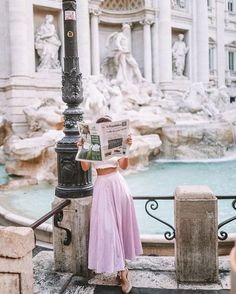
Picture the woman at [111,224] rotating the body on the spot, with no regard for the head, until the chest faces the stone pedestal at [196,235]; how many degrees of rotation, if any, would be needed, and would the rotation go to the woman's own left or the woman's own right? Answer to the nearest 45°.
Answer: approximately 90° to the woman's own left

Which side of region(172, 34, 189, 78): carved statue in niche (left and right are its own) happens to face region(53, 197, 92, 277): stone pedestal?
front

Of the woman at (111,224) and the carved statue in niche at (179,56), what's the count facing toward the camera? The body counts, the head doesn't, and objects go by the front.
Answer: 2

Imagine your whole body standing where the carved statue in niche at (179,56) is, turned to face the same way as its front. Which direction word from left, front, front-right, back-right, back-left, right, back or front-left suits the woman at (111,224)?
front

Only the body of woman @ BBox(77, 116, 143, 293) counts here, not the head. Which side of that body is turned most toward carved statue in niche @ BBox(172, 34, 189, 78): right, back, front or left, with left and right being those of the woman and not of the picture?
back

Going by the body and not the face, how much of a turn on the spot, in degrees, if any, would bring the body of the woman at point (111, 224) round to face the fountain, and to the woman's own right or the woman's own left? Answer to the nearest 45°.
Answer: approximately 180°

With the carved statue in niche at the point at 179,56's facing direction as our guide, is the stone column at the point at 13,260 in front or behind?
in front

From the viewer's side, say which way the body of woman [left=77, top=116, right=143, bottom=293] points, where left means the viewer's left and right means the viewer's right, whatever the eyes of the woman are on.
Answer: facing the viewer

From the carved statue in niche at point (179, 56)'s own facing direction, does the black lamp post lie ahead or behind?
ahead

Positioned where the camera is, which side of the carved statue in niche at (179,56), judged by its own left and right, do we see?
front

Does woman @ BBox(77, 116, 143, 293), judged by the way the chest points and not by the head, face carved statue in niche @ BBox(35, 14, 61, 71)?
no

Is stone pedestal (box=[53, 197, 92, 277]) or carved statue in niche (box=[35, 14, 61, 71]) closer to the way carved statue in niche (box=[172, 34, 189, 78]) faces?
the stone pedestal

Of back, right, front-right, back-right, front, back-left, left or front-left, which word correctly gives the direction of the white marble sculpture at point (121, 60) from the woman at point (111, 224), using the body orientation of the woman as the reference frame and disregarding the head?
back

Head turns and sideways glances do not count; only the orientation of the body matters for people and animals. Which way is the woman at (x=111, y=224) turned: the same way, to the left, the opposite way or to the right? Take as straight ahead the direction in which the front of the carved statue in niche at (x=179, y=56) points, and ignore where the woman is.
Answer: the same way
